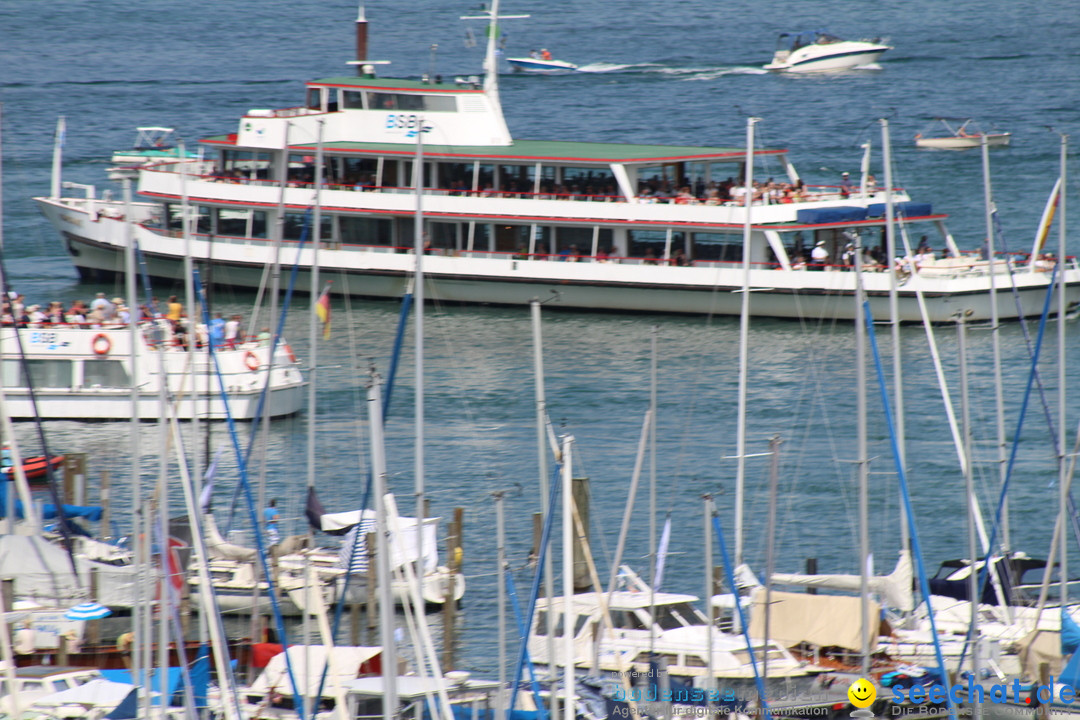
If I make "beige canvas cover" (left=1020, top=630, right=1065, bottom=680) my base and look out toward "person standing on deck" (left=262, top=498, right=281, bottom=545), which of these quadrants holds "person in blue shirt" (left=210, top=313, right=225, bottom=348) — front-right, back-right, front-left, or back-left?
front-right

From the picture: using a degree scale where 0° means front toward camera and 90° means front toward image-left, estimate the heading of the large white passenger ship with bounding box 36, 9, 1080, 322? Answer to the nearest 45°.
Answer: approximately 90°

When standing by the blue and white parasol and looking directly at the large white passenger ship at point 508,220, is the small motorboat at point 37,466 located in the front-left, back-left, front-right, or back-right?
front-left

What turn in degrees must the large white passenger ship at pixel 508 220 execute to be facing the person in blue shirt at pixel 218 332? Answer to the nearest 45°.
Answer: approximately 90° to its left

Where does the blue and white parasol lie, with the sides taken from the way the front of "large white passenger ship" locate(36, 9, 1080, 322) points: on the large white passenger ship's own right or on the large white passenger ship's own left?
on the large white passenger ship's own left

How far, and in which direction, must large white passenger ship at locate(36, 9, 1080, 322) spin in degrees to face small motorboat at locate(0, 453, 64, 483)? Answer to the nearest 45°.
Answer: approximately 45° to its left

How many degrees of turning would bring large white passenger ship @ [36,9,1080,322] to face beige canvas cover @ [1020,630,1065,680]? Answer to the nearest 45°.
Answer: approximately 90° to its left

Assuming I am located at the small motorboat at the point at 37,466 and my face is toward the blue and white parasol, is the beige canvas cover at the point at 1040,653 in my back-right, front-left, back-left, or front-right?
front-left

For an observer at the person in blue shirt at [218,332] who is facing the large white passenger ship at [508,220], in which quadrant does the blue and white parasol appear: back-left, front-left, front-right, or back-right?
back-right

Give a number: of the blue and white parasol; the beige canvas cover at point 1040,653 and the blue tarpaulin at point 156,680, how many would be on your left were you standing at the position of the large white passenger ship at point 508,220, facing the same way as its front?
3

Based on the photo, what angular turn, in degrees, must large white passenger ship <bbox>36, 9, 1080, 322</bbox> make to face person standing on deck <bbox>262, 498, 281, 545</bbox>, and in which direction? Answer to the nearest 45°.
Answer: approximately 90° to its left

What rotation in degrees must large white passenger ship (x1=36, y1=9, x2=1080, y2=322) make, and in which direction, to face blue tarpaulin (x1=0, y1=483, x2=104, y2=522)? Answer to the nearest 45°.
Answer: approximately 90° to its left

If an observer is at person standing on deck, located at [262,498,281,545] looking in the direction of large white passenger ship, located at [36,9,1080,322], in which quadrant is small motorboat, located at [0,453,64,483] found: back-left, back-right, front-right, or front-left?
front-left

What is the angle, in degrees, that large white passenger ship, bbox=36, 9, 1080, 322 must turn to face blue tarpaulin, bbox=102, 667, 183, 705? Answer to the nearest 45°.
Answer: approximately 90° to its left
